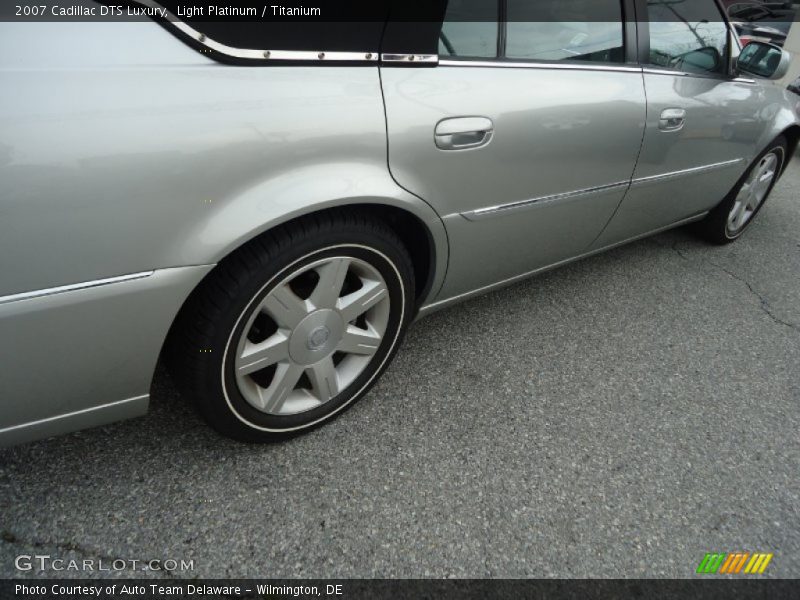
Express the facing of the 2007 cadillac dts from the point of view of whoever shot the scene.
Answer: facing away from the viewer and to the right of the viewer
